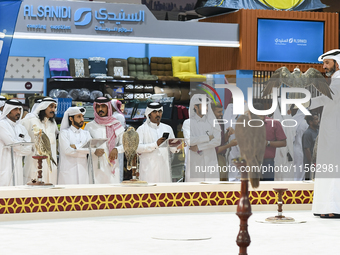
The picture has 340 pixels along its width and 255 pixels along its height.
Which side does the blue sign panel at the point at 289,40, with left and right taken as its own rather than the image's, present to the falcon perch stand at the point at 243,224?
front

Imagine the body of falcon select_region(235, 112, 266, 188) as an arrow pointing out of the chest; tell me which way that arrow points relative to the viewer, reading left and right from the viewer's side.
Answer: facing away from the viewer

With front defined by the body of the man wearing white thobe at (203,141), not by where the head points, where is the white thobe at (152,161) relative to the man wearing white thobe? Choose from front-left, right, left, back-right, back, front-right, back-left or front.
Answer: back-right

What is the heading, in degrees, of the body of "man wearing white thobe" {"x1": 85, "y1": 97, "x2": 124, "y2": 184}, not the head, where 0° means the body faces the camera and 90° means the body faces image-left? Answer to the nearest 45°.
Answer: approximately 0°

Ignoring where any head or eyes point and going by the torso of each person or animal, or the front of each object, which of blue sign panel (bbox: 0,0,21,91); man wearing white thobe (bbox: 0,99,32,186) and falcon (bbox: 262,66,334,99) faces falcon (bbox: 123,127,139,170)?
the man wearing white thobe

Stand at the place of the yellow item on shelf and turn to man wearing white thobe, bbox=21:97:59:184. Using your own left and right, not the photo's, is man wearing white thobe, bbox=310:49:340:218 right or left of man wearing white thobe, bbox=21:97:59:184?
left

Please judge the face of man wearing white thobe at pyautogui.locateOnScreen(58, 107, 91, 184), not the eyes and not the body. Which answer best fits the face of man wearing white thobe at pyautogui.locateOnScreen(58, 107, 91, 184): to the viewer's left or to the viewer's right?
to the viewer's right
